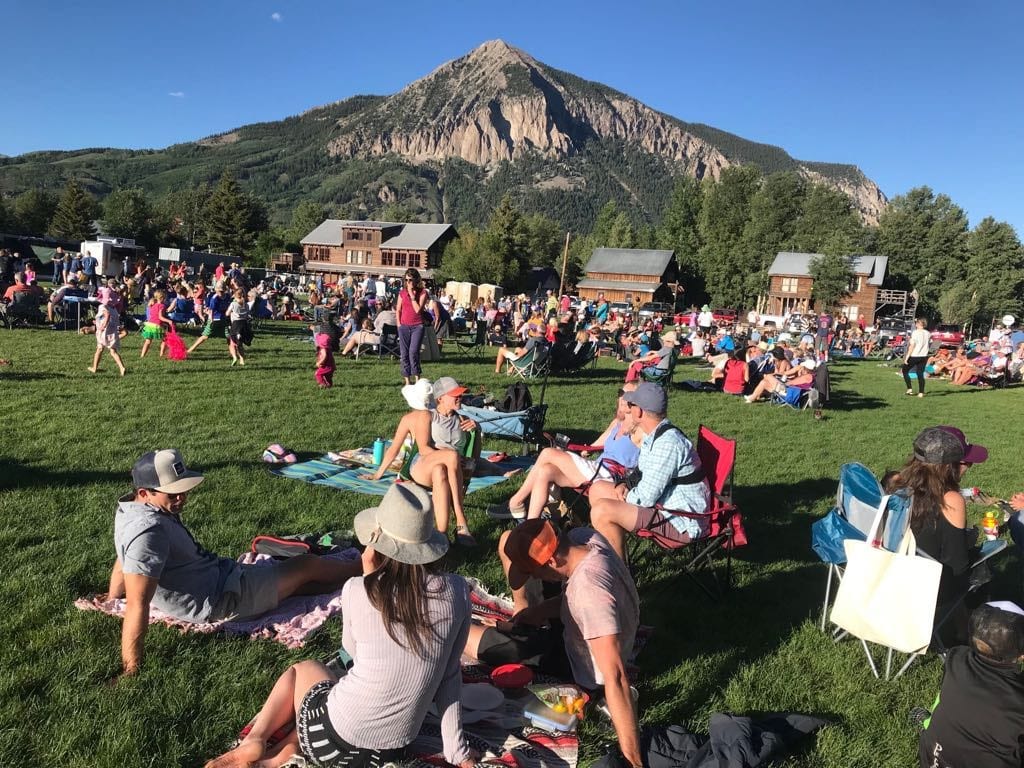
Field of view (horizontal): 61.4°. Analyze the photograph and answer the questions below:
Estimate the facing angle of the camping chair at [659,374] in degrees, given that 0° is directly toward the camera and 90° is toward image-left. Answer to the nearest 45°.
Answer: approximately 90°

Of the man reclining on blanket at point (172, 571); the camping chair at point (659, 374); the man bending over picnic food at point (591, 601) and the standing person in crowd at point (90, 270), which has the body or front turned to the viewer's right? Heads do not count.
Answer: the man reclining on blanket at point (172, 571)

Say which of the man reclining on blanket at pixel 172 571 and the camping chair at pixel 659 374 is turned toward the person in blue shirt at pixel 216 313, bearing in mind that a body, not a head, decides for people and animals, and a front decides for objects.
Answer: the camping chair

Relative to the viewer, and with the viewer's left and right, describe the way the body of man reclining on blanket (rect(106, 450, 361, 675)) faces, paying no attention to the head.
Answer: facing to the right of the viewer

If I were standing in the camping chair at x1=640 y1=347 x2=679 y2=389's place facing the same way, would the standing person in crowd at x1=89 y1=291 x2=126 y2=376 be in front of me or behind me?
in front

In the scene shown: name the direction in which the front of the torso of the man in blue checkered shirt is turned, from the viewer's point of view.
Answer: to the viewer's left
